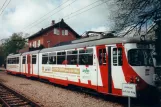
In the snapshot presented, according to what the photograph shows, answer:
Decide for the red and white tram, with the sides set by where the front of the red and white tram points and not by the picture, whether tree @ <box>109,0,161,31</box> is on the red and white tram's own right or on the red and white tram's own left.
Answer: on the red and white tram's own left
